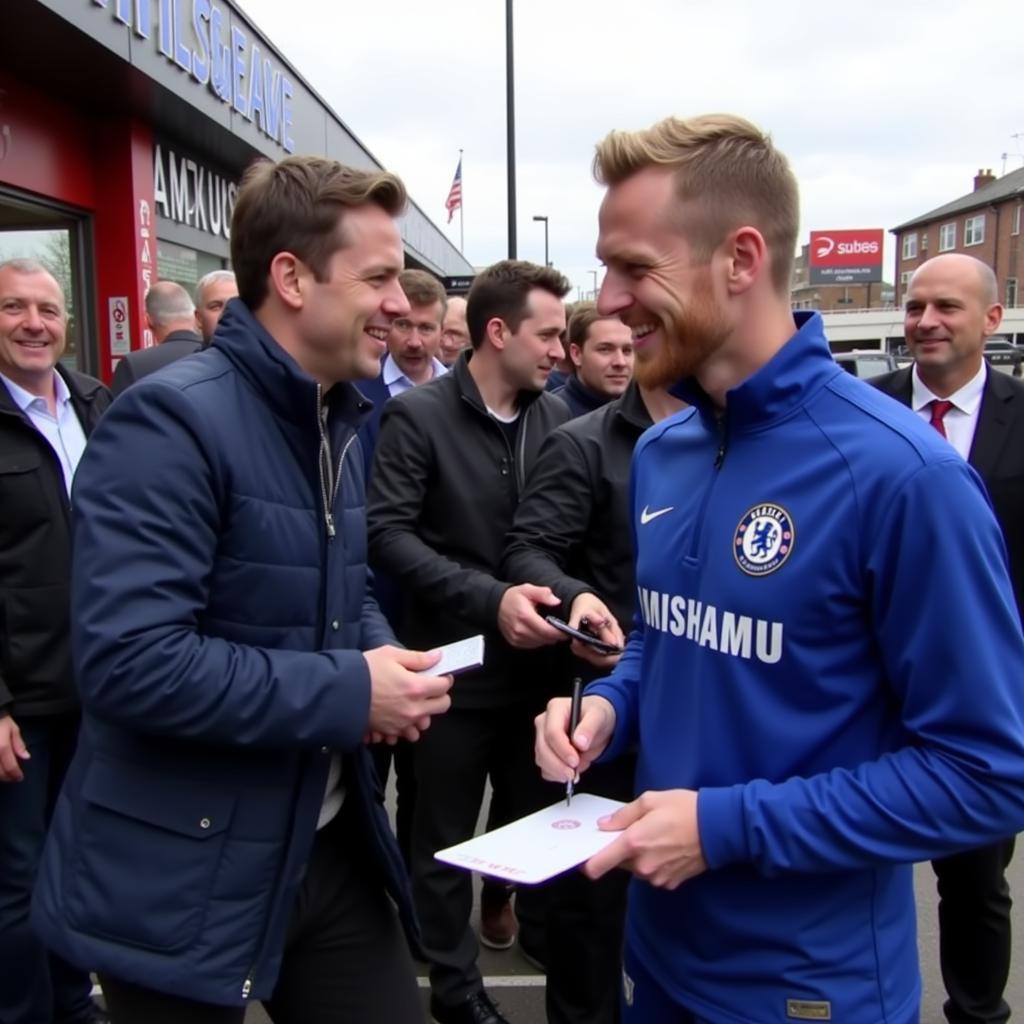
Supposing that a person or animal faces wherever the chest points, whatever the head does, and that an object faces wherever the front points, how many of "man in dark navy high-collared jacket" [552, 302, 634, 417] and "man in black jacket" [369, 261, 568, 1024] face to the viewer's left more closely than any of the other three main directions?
0

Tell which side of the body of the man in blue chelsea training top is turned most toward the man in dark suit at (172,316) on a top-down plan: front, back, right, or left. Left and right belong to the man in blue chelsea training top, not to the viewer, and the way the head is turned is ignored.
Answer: right

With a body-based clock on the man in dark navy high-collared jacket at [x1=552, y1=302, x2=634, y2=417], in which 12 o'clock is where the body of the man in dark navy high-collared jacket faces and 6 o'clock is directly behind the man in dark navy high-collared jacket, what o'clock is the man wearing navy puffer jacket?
The man wearing navy puffer jacket is roughly at 2 o'clock from the man in dark navy high-collared jacket.

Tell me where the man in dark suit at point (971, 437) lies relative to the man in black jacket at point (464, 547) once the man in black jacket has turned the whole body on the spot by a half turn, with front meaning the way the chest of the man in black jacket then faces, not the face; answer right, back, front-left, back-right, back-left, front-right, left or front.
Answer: back-right

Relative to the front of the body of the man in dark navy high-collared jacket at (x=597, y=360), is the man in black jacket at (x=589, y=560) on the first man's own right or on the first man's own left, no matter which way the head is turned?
on the first man's own right

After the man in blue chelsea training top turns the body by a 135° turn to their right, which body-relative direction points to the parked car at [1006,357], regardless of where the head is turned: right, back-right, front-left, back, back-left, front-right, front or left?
front

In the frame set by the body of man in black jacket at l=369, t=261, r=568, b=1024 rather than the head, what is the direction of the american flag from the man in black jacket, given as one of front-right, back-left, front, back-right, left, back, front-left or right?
back-left

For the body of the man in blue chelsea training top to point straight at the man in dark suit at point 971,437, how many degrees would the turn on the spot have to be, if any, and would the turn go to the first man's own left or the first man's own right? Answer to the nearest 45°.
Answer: approximately 135° to the first man's own right

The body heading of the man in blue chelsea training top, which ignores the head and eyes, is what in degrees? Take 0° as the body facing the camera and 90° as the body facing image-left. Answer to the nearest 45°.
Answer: approximately 45°

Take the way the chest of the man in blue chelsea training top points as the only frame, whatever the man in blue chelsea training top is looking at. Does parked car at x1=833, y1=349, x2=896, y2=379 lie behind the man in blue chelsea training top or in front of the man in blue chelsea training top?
behind

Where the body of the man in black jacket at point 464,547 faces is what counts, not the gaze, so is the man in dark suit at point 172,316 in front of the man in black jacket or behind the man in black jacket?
behind

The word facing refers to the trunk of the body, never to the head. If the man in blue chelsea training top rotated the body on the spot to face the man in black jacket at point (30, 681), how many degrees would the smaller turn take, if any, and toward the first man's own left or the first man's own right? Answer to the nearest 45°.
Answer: approximately 90° to the first man's own right
